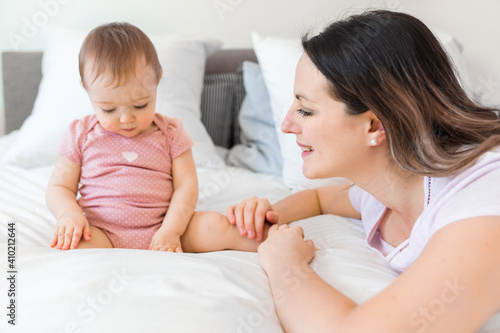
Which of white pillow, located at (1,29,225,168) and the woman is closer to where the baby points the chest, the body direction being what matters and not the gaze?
the woman

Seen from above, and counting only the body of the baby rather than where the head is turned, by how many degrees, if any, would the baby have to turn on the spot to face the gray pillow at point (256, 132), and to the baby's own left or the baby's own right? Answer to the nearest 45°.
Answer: approximately 135° to the baby's own left

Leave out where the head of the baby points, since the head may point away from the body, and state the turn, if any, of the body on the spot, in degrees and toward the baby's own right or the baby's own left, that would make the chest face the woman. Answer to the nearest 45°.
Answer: approximately 45° to the baby's own left

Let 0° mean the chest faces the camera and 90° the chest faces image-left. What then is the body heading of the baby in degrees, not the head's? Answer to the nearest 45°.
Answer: approximately 0°

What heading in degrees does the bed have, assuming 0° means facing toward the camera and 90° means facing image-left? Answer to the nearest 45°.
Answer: approximately 0°

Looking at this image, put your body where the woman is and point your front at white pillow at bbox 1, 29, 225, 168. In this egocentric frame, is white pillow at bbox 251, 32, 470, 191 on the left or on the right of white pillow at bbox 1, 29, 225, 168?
right

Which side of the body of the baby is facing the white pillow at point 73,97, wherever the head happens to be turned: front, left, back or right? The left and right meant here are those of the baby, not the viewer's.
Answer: back
